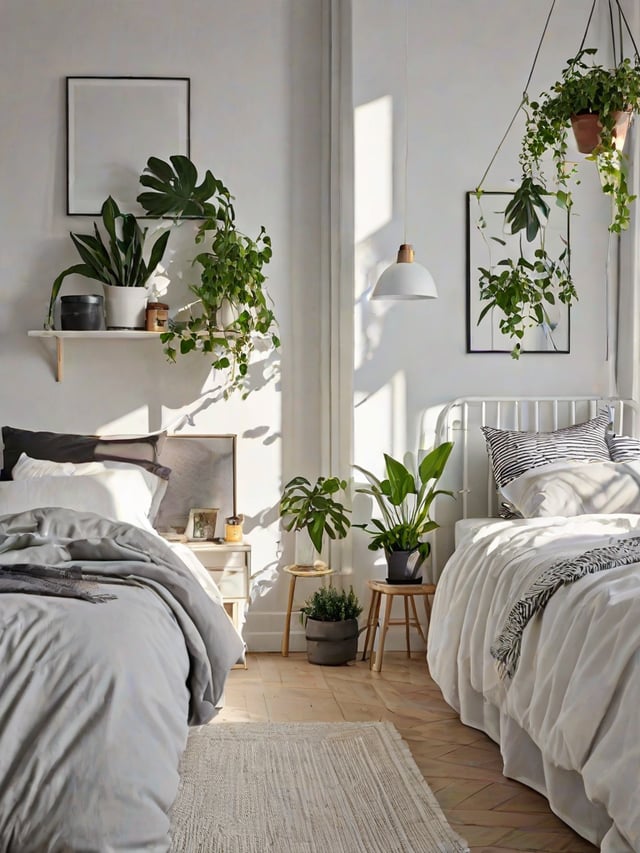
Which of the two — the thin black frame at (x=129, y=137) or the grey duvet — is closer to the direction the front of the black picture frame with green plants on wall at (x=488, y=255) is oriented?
the grey duvet

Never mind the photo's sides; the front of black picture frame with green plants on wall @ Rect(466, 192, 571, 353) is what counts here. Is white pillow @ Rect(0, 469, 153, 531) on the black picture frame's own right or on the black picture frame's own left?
on the black picture frame's own right

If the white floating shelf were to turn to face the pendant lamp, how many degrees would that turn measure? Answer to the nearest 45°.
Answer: approximately 45° to its left

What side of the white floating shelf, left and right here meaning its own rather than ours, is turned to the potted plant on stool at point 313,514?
left

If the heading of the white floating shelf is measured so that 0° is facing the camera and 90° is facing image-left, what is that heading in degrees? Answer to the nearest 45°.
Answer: approximately 0°

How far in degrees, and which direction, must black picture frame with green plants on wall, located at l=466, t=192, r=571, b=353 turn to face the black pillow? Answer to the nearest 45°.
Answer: approximately 90° to its right

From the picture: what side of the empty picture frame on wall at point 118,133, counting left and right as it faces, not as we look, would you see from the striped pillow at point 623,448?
left
